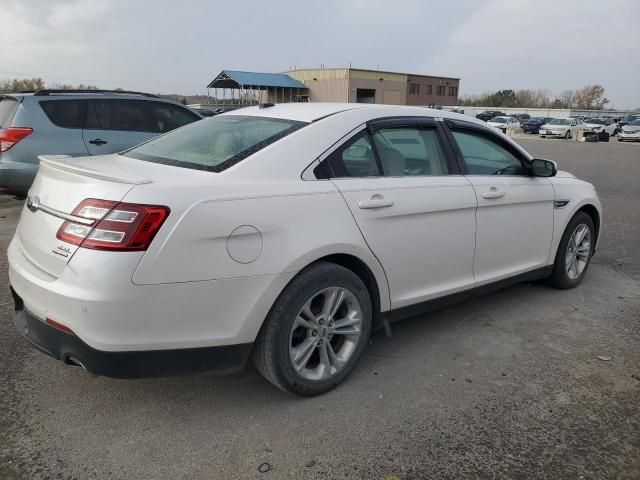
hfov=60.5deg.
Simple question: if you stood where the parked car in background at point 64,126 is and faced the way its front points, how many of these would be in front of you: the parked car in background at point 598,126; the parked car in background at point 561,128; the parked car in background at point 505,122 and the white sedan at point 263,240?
3

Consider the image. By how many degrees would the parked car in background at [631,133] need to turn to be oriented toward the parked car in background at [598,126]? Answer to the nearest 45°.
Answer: approximately 90° to its right

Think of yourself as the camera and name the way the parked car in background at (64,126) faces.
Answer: facing away from the viewer and to the right of the viewer

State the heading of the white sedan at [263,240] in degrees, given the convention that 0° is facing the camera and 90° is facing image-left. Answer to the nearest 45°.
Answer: approximately 225°

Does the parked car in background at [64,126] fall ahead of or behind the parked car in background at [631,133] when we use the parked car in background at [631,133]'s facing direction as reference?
ahead

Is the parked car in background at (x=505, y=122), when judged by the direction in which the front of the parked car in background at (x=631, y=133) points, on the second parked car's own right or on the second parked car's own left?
on the second parked car's own right

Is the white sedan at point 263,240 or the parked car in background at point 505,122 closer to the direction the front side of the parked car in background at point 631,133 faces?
the white sedan

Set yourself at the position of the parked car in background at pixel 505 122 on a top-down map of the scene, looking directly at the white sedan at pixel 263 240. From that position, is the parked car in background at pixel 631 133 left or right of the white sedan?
left

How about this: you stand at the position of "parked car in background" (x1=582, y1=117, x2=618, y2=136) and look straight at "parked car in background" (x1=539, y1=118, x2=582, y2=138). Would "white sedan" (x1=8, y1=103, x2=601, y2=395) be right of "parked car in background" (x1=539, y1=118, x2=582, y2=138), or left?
left

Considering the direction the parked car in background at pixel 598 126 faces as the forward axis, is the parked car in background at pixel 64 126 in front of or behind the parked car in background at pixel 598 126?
in front

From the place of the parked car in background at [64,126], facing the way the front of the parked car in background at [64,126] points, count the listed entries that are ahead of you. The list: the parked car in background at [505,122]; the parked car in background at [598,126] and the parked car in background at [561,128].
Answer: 3

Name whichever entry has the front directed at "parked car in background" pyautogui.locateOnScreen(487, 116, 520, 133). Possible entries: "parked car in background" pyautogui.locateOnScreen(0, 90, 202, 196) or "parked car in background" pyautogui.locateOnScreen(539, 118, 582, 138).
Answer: "parked car in background" pyautogui.locateOnScreen(0, 90, 202, 196)

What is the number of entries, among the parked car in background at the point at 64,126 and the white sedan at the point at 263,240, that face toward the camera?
0
